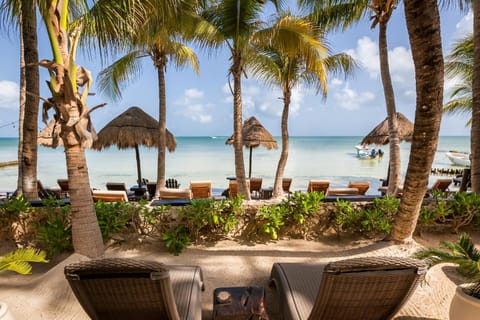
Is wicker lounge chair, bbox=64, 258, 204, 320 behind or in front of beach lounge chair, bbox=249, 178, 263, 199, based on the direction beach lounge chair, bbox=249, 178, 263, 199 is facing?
behind

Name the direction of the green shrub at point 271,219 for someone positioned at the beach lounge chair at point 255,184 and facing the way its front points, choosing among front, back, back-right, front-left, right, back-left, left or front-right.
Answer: back

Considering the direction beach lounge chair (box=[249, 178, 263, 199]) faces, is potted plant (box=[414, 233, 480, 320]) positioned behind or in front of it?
behind

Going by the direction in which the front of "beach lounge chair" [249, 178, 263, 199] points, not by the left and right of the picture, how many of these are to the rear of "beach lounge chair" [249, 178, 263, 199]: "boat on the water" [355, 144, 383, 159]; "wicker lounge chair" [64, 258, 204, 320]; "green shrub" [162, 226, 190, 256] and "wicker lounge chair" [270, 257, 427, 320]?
3

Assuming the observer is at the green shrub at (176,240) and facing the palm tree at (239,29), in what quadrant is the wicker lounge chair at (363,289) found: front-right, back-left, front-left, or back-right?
back-right

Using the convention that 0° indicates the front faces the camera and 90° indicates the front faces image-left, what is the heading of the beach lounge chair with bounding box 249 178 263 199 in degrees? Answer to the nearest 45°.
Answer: approximately 180°
